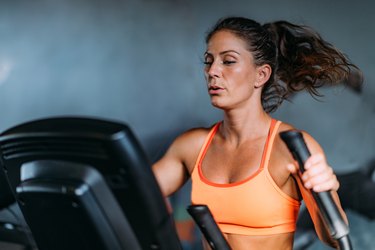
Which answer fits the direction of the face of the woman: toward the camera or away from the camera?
toward the camera

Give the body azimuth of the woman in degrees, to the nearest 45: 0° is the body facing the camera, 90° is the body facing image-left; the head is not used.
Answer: approximately 45°
